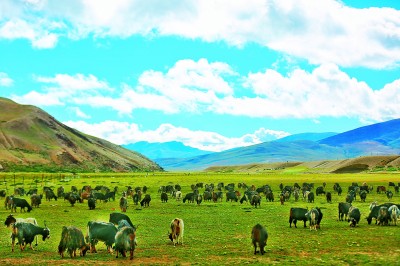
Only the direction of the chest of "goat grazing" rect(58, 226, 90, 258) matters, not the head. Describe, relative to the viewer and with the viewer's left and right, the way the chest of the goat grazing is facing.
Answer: facing the viewer and to the right of the viewer

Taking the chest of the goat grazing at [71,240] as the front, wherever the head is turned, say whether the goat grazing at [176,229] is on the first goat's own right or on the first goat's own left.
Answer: on the first goat's own left

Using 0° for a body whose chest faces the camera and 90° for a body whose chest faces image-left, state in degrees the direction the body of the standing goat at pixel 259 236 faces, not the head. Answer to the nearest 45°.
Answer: approximately 180°

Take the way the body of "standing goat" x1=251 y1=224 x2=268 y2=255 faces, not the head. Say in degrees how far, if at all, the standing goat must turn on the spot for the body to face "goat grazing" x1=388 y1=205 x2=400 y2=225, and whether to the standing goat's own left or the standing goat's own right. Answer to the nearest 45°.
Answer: approximately 45° to the standing goat's own right

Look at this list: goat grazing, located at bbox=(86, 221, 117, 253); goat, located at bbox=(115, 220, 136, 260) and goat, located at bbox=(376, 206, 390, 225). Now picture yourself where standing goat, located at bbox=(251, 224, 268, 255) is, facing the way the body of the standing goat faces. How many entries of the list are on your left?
2

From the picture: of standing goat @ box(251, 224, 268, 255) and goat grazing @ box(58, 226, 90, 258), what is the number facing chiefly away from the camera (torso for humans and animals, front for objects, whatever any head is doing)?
1

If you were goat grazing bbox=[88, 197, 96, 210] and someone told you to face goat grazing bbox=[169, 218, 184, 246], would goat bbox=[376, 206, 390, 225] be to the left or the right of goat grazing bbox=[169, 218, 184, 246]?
left

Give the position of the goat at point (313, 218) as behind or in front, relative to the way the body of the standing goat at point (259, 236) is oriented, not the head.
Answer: in front

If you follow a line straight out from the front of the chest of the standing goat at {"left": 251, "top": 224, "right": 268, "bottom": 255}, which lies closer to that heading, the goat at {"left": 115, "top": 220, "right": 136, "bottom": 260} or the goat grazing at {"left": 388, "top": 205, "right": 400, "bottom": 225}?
the goat grazing

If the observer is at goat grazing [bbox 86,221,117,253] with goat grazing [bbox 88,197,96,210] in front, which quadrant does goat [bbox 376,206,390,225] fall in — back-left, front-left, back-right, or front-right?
front-right

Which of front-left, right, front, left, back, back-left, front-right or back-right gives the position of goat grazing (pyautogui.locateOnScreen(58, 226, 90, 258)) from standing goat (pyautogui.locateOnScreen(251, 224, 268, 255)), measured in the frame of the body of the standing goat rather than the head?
left

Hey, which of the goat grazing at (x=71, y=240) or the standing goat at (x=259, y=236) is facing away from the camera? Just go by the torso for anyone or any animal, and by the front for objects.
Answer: the standing goat
